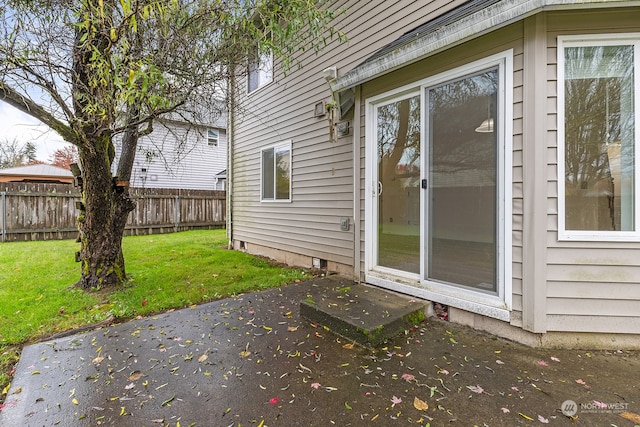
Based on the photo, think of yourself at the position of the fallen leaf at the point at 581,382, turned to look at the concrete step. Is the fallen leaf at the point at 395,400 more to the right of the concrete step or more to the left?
left

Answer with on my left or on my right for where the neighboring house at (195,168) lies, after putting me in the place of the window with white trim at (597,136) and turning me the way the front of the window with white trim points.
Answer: on my right

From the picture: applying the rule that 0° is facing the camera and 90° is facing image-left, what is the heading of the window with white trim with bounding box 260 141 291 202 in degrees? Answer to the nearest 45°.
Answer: approximately 45°

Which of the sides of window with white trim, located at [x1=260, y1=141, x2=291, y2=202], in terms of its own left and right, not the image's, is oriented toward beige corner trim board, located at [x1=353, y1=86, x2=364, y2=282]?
left

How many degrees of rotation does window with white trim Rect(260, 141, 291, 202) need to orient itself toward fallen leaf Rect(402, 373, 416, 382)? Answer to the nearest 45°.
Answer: approximately 45° to its left

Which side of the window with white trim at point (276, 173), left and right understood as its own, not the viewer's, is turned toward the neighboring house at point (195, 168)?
right
